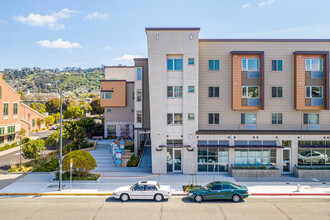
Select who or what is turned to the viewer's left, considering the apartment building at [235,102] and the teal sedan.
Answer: the teal sedan

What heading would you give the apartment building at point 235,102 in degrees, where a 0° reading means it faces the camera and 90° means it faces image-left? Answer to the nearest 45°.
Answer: approximately 0°

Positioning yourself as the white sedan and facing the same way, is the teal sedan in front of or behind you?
behind

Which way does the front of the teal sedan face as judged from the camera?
facing to the left of the viewer

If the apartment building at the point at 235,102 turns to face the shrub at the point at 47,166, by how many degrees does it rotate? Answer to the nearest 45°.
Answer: approximately 90° to its right

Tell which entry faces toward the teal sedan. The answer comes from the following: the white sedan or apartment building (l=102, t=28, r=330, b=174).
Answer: the apartment building

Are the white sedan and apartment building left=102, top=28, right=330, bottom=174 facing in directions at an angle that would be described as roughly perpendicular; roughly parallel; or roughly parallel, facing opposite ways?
roughly perpendicular

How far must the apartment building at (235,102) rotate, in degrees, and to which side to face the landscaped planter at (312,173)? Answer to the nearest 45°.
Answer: approximately 90° to its left

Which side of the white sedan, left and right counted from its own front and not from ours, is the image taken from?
left

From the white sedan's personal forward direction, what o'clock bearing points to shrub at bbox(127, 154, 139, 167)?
The shrub is roughly at 3 o'clock from the white sedan.
